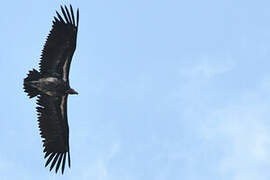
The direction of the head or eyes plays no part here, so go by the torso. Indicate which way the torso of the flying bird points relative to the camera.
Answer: to the viewer's right
